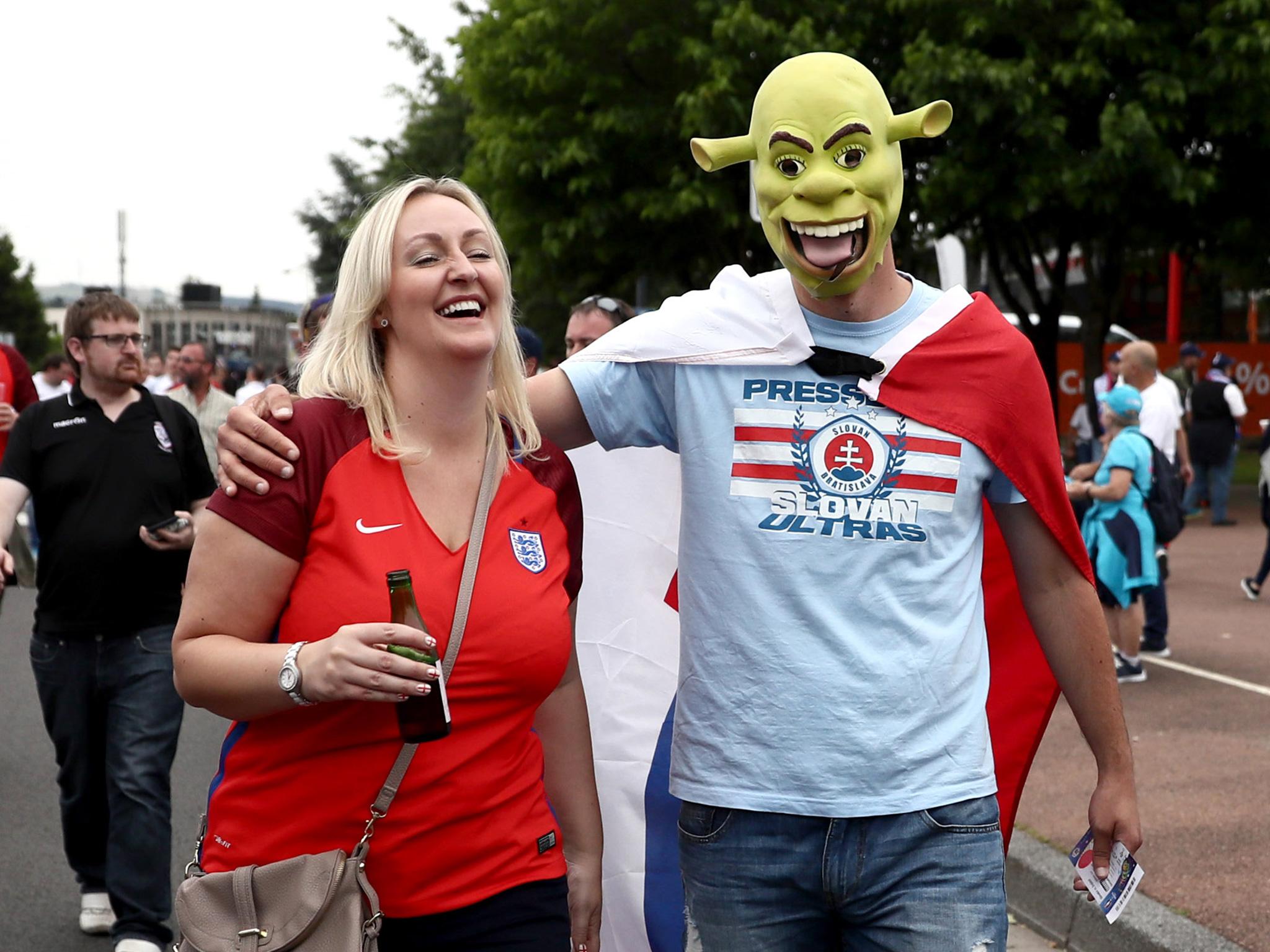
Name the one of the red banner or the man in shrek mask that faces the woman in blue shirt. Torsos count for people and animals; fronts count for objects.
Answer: the red banner

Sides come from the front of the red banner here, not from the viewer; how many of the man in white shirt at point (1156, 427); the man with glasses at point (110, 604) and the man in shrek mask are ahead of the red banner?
3

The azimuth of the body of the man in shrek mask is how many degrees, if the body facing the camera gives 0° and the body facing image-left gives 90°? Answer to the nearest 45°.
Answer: approximately 0°

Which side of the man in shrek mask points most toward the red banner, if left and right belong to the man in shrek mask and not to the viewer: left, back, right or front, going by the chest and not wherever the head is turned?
back

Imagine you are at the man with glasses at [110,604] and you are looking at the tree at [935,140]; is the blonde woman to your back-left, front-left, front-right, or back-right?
back-right

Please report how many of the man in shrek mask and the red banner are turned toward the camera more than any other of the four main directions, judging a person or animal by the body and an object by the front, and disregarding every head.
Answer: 2

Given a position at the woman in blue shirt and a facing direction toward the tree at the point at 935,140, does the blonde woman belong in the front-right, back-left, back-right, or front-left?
back-left

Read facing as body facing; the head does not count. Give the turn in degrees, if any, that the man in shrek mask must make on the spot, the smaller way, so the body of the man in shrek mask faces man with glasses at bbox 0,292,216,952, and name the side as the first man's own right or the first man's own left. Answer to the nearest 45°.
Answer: approximately 135° to the first man's own right

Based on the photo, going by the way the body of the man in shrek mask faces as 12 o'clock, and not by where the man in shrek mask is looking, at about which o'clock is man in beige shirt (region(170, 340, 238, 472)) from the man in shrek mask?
The man in beige shirt is roughly at 5 o'clock from the man in shrek mask.

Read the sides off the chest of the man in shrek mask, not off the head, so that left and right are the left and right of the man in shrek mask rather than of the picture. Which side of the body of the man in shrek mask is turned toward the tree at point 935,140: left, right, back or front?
back

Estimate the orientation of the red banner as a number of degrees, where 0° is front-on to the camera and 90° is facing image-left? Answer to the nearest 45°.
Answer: approximately 0°
